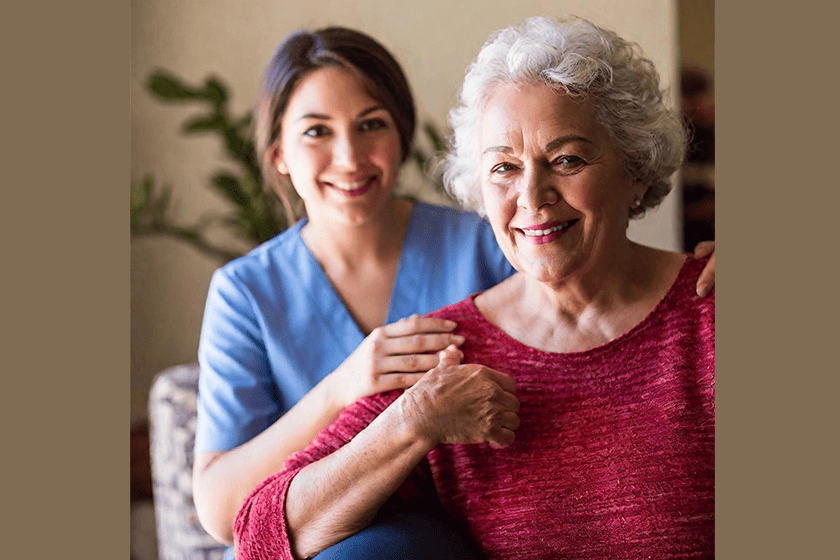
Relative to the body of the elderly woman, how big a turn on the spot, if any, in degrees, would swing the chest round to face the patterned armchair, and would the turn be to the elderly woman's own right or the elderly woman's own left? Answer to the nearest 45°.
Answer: approximately 135° to the elderly woman's own right

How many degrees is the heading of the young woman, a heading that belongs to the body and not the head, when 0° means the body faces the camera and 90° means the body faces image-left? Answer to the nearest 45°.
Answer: approximately 0°

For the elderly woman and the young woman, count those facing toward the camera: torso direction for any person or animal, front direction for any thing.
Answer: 2

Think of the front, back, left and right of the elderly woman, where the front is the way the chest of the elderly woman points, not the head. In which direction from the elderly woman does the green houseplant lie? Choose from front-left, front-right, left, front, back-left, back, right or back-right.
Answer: back-right
